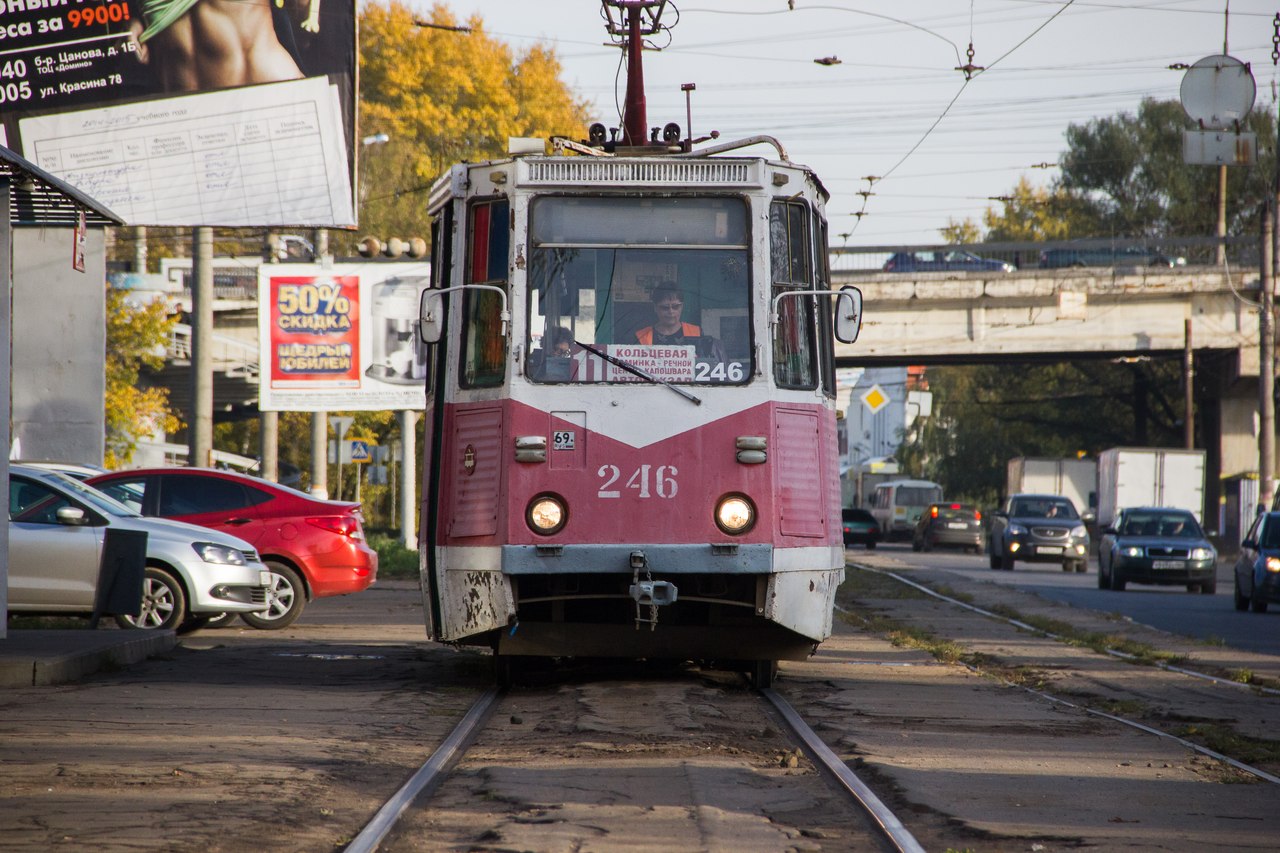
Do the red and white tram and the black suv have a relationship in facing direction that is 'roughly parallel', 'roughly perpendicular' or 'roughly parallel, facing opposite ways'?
roughly parallel

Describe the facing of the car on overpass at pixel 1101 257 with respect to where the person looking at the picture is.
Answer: facing to the right of the viewer

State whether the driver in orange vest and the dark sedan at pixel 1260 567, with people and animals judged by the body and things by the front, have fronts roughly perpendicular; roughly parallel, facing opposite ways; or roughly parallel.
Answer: roughly parallel

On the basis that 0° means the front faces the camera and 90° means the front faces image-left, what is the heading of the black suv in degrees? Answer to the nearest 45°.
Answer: approximately 0°

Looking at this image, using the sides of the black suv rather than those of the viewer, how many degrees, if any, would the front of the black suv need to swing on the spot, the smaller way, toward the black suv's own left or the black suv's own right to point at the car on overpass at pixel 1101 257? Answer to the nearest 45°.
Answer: approximately 180°

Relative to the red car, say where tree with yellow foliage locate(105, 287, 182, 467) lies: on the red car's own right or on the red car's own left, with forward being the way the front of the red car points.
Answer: on the red car's own right

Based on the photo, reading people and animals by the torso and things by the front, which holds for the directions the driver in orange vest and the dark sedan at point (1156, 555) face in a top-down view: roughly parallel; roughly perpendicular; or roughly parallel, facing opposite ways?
roughly parallel

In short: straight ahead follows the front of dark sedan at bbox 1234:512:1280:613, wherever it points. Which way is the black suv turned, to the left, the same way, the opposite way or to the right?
the same way

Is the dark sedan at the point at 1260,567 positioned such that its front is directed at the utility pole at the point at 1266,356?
no

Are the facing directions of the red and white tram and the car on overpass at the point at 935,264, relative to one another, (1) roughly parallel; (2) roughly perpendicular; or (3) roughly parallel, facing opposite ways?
roughly perpendicular

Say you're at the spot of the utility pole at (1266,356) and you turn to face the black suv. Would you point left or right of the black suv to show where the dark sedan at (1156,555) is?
left

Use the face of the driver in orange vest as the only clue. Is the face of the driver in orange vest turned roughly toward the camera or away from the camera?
toward the camera

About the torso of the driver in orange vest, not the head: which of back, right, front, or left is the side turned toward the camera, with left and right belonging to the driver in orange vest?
front
